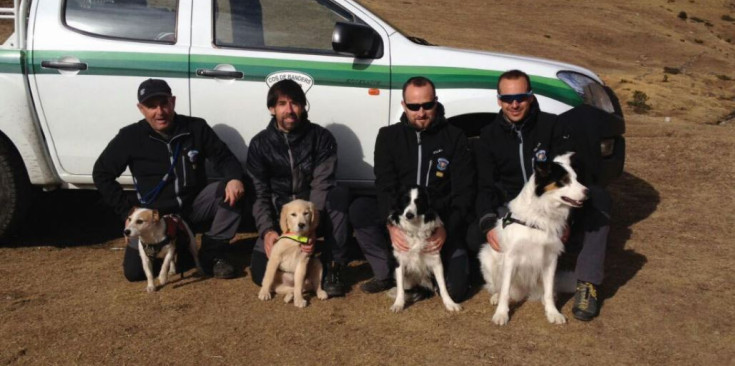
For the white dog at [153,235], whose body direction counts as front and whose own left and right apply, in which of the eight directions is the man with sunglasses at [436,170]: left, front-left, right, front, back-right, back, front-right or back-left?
back-left

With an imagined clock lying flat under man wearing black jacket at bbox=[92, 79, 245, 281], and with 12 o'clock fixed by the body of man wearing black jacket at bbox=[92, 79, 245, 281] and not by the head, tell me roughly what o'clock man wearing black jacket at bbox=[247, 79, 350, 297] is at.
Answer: man wearing black jacket at bbox=[247, 79, 350, 297] is roughly at 10 o'clock from man wearing black jacket at bbox=[92, 79, 245, 281].

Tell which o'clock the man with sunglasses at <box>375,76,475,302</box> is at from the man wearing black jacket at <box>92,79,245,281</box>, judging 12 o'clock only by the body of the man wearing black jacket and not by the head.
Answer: The man with sunglasses is roughly at 10 o'clock from the man wearing black jacket.

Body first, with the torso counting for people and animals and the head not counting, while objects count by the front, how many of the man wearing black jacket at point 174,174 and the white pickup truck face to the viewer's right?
1

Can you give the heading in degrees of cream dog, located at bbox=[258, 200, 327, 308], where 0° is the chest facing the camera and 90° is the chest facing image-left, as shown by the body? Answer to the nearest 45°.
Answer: approximately 0°

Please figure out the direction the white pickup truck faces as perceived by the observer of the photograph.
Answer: facing to the right of the viewer

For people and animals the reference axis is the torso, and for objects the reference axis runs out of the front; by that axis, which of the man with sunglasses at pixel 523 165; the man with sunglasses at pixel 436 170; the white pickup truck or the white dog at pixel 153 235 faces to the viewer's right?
the white pickup truck
